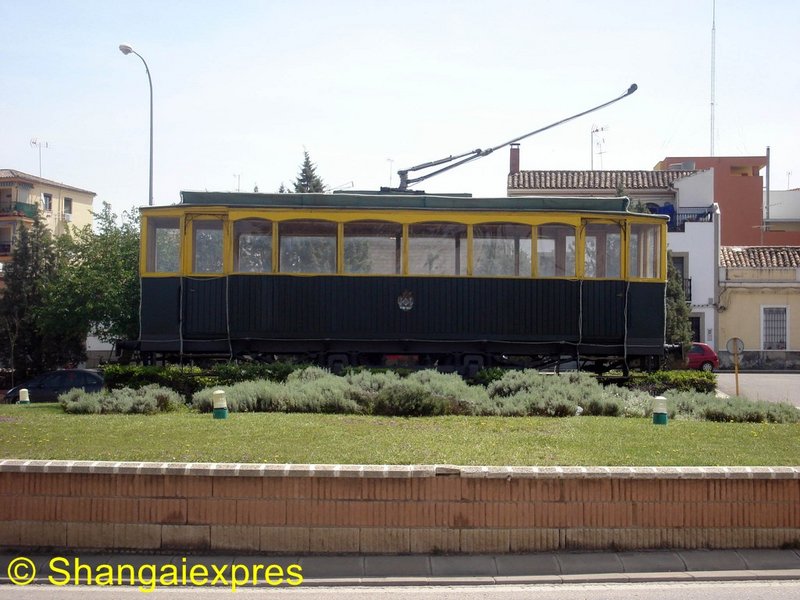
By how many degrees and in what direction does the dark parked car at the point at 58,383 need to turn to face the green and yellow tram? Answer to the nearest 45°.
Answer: approximately 135° to its left

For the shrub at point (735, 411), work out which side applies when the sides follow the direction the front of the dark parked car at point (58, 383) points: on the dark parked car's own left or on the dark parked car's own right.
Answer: on the dark parked car's own left

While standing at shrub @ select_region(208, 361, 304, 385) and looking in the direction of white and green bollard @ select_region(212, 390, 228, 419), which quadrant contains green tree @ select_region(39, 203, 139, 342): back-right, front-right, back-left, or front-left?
back-right

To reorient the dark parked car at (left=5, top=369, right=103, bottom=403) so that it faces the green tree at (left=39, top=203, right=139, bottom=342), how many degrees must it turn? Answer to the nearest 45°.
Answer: approximately 90° to its right

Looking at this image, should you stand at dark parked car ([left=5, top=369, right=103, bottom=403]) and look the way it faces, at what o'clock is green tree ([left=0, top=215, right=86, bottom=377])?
The green tree is roughly at 3 o'clock from the dark parked car.

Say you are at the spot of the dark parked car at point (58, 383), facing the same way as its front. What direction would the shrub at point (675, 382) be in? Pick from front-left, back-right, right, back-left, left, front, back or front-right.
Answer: back-left

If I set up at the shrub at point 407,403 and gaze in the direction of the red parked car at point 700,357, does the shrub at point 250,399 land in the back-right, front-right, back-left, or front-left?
back-left

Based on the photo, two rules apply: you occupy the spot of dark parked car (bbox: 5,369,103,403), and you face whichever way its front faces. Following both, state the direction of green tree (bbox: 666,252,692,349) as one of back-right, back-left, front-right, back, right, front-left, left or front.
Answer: back

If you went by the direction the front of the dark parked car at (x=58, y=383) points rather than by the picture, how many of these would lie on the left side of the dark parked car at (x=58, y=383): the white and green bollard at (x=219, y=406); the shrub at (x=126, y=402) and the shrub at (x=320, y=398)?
3

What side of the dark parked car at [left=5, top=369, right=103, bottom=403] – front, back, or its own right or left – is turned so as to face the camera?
left
